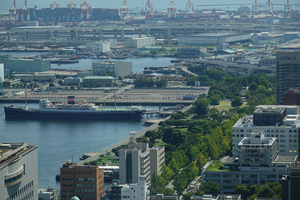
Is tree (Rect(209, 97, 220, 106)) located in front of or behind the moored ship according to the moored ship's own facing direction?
behind

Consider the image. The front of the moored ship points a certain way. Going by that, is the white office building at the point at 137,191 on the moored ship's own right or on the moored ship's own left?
on the moored ship's own left

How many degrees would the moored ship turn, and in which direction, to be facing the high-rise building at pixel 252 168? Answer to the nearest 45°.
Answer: approximately 90° to its left

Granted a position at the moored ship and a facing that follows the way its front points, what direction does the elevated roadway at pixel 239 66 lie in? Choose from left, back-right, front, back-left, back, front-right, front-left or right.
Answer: back-right

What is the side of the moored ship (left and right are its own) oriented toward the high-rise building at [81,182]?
left

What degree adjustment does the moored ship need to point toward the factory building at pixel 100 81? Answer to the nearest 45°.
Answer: approximately 90° to its right

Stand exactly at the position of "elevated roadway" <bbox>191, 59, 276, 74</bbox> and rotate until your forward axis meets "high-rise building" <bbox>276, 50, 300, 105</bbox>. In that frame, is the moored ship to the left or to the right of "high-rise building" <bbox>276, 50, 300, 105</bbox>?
right

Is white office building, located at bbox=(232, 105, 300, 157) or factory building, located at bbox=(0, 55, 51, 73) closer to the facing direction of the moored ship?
the factory building

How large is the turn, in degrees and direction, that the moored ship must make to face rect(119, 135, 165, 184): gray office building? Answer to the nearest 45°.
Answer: approximately 90° to its left

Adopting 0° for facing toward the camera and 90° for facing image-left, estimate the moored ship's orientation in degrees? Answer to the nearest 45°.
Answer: approximately 90°

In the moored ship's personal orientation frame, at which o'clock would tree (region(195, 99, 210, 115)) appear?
The tree is roughly at 7 o'clock from the moored ship.

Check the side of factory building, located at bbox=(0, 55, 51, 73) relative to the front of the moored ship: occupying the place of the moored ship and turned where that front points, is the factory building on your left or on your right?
on your right

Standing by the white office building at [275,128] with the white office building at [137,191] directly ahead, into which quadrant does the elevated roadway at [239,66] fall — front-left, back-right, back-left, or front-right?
back-right

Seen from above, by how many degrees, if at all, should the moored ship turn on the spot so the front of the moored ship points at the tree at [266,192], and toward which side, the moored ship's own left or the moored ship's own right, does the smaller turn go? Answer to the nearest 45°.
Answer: approximately 90° to the moored ship's own left

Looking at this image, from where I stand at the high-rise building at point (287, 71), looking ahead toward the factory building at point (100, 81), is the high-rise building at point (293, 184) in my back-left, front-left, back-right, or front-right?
back-left
